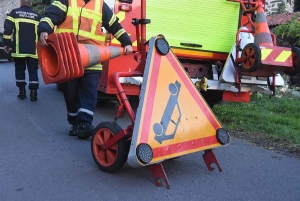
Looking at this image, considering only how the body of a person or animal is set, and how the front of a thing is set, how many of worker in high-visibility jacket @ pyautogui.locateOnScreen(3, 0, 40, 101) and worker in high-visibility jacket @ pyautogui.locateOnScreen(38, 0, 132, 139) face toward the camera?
1

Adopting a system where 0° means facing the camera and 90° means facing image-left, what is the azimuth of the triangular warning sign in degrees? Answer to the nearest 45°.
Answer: approximately 315°

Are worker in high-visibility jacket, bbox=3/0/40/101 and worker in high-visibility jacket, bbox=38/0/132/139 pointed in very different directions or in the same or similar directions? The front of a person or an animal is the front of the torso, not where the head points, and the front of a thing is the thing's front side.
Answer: very different directions

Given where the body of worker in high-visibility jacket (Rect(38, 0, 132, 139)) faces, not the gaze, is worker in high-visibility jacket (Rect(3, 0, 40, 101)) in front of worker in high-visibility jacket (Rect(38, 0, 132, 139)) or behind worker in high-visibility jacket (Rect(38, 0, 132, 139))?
behind

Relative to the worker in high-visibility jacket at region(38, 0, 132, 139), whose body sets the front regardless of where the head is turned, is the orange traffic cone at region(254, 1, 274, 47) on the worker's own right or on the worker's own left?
on the worker's own left

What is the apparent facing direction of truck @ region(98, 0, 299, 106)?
away from the camera

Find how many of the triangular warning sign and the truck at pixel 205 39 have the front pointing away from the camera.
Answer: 1

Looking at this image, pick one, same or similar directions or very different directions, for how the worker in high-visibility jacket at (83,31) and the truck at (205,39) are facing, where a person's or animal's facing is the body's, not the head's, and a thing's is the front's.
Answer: very different directions
